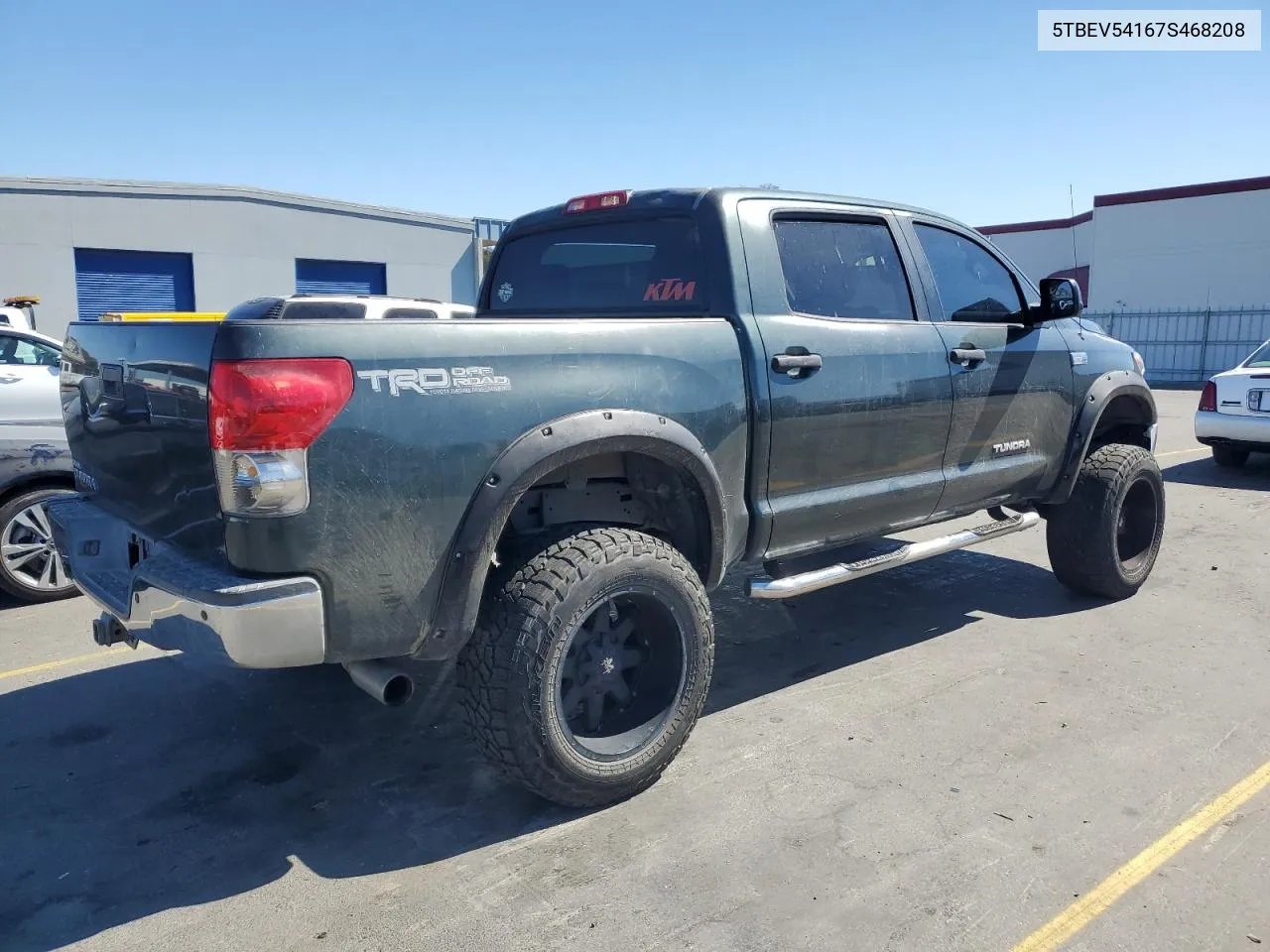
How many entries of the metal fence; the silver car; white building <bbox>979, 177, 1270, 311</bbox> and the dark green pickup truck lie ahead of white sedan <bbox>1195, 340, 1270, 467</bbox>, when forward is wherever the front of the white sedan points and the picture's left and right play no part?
2

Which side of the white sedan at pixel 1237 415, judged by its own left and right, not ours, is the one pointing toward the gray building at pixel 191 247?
left

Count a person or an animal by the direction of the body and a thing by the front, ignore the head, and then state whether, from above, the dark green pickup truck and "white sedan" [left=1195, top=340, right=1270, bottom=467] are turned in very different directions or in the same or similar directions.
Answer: same or similar directions

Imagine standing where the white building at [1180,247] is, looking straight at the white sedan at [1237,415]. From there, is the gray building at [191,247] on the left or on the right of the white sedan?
right

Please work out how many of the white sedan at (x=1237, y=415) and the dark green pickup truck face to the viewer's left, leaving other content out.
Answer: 0

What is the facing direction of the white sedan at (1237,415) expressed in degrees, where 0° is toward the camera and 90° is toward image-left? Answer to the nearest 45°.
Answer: approximately 180°

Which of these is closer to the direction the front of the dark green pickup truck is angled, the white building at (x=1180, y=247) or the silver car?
the white building

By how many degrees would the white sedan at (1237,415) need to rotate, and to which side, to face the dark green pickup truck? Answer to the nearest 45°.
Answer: approximately 180°

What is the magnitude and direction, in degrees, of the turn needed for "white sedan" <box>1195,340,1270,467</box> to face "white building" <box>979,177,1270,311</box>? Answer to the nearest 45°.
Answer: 0° — it already faces it

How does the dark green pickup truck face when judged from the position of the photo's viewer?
facing away from the viewer and to the right of the viewer

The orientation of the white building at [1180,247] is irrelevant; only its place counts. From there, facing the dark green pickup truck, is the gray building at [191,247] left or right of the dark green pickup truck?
right

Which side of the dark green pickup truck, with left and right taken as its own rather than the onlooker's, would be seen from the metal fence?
front

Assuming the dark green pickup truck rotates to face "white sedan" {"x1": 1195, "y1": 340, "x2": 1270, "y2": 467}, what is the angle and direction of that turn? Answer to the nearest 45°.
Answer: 0° — it already faces it

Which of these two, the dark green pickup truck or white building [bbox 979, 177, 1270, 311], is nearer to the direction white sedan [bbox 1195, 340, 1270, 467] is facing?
the white building
